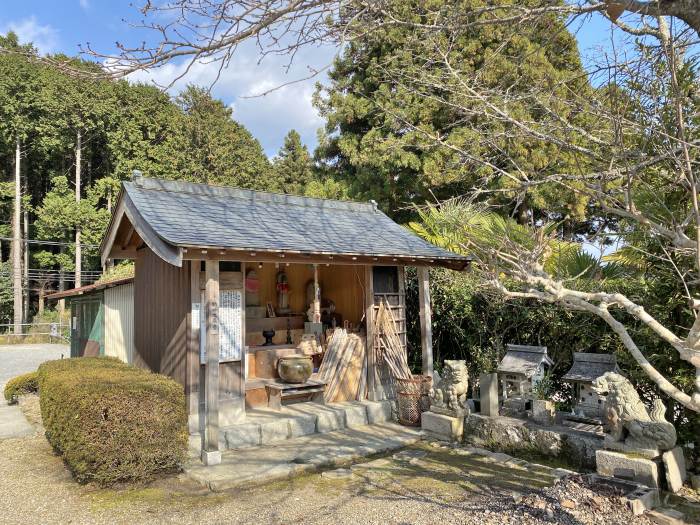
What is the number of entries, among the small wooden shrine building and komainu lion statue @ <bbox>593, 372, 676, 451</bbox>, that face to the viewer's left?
1

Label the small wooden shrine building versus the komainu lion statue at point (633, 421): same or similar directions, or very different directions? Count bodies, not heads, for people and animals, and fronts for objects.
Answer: very different directions

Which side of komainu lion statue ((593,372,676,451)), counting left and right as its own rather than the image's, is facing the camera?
left

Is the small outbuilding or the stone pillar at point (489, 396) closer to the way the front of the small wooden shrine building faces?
the stone pillar

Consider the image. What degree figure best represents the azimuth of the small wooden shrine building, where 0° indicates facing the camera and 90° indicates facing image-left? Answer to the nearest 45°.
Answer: approximately 315°

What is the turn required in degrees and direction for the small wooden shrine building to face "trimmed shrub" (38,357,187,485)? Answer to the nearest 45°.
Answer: approximately 90° to its right

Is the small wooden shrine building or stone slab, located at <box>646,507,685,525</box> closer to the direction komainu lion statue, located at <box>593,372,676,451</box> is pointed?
the small wooden shrine building

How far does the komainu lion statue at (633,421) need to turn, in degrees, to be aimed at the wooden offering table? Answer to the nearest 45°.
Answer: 0° — it already faces it

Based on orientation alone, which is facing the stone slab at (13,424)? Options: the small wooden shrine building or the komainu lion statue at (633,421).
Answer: the komainu lion statue

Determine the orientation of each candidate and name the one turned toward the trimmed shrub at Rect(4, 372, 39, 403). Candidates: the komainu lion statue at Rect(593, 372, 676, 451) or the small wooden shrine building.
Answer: the komainu lion statue

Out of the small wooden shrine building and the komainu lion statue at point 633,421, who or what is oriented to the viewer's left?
the komainu lion statue
